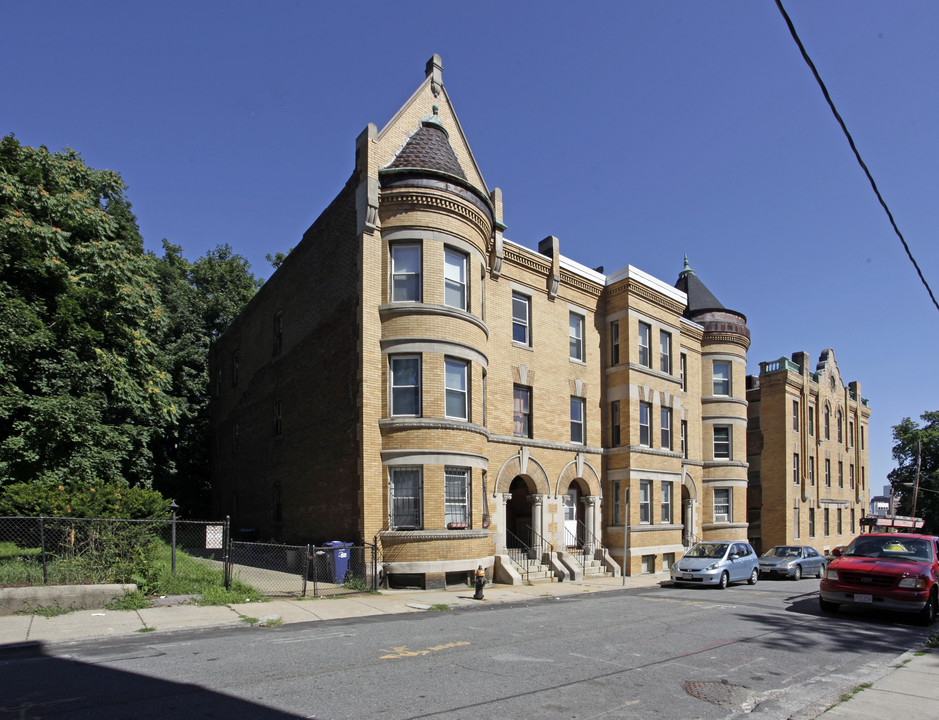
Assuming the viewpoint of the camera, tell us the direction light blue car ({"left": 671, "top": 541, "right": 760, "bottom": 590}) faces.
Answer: facing the viewer and to the left of the viewer

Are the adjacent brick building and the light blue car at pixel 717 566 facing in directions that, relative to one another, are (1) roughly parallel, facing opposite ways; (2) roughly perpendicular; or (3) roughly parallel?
roughly perpendicular

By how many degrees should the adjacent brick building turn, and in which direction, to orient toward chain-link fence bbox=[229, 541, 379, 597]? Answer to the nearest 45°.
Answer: approximately 45° to its right

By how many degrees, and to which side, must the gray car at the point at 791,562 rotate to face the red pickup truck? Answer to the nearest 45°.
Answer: approximately 45° to its left

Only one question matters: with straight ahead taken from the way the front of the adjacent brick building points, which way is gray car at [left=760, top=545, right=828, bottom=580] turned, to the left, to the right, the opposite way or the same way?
to the right

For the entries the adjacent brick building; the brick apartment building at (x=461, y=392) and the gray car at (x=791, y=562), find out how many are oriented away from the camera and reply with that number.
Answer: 0

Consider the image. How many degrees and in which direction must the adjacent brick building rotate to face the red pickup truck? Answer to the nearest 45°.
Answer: approximately 45° to its right

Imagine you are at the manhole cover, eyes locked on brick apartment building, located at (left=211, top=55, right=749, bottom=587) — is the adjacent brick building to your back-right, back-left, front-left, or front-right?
front-right

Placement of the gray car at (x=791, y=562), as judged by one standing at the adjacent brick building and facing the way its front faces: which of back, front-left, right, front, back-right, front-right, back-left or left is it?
front-right

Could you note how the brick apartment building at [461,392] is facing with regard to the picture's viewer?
facing the viewer and to the right of the viewer

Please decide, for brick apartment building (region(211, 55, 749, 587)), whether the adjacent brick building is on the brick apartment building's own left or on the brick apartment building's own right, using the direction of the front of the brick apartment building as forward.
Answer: on the brick apartment building's own left

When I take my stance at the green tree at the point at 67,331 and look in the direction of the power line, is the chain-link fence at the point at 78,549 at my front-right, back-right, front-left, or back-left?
front-right

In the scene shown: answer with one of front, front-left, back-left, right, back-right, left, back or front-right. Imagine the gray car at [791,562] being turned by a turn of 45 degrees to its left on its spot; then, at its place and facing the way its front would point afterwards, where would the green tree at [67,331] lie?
front-right
